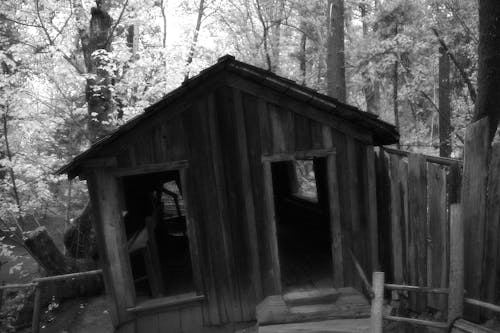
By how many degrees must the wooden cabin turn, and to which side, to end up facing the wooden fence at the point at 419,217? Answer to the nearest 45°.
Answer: approximately 45° to its left

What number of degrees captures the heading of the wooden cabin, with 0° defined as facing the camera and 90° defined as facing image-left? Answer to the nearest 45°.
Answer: approximately 0°
